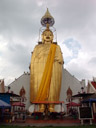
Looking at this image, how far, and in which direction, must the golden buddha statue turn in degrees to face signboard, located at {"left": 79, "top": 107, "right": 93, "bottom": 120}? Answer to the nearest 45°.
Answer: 0° — it already faces it

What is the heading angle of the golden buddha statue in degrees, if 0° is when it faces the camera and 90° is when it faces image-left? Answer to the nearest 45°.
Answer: approximately 0°

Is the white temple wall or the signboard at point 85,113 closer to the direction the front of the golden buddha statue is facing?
the signboard

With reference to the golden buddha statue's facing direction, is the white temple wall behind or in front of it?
behind

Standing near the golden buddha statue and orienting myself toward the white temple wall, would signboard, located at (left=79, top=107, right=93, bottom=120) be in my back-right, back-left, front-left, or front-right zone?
back-right
